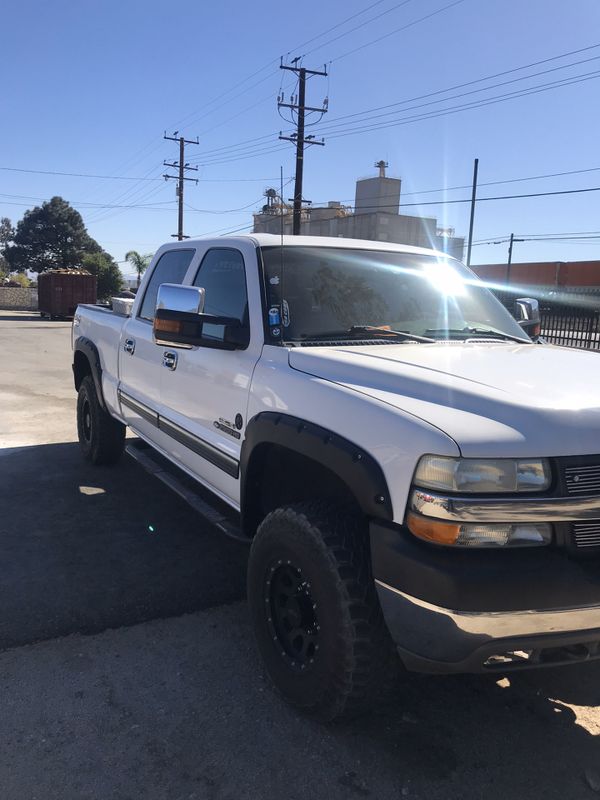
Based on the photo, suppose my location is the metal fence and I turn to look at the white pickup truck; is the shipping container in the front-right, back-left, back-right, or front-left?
back-right

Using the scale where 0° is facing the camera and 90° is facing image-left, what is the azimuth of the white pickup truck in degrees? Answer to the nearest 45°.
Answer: approximately 315°

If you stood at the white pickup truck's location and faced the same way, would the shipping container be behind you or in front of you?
behind

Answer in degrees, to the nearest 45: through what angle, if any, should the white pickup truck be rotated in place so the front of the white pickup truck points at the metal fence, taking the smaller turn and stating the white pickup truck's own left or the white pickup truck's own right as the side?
approximately 135° to the white pickup truck's own left
